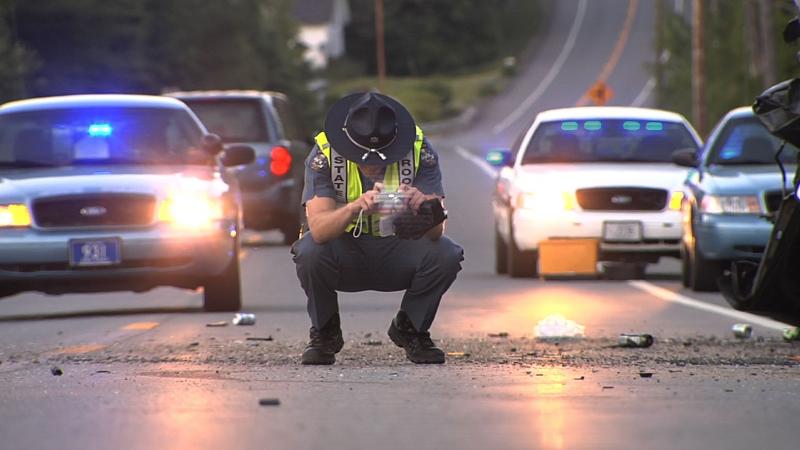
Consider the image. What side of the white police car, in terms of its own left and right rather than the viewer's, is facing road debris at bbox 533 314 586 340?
front

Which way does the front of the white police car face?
toward the camera

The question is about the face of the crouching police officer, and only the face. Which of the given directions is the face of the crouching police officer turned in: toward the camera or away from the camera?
toward the camera

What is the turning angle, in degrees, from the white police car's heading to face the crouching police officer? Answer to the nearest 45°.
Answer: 0° — it already faces them

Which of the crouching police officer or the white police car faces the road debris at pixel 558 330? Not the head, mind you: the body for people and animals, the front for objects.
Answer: the white police car

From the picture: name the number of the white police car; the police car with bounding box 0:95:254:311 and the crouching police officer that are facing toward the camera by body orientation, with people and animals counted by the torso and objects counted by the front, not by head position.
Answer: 3

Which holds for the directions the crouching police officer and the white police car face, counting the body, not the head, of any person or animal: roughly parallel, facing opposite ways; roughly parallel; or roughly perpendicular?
roughly parallel

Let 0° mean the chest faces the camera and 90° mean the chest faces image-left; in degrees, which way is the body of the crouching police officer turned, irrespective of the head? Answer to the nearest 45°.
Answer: approximately 0°

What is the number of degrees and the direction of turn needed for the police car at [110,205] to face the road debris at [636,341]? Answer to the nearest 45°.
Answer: approximately 45° to its left

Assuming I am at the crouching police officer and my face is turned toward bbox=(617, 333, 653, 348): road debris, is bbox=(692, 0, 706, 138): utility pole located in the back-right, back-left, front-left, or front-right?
front-left
